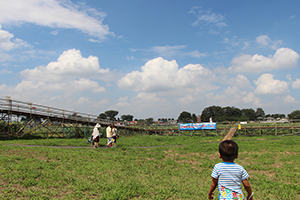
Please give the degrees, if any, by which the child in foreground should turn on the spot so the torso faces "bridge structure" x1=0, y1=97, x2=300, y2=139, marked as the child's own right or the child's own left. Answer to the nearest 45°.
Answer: approximately 45° to the child's own left

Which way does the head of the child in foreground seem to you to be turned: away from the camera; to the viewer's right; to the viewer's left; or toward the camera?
away from the camera

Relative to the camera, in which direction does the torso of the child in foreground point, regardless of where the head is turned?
away from the camera
